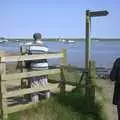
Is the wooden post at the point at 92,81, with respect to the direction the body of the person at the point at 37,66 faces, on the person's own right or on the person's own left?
on the person's own right

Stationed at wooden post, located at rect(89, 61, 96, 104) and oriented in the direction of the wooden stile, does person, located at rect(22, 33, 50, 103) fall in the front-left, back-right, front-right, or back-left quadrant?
front-right

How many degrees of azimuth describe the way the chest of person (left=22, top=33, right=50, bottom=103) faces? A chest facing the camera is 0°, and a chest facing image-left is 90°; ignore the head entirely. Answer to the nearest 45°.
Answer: approximately 180°
